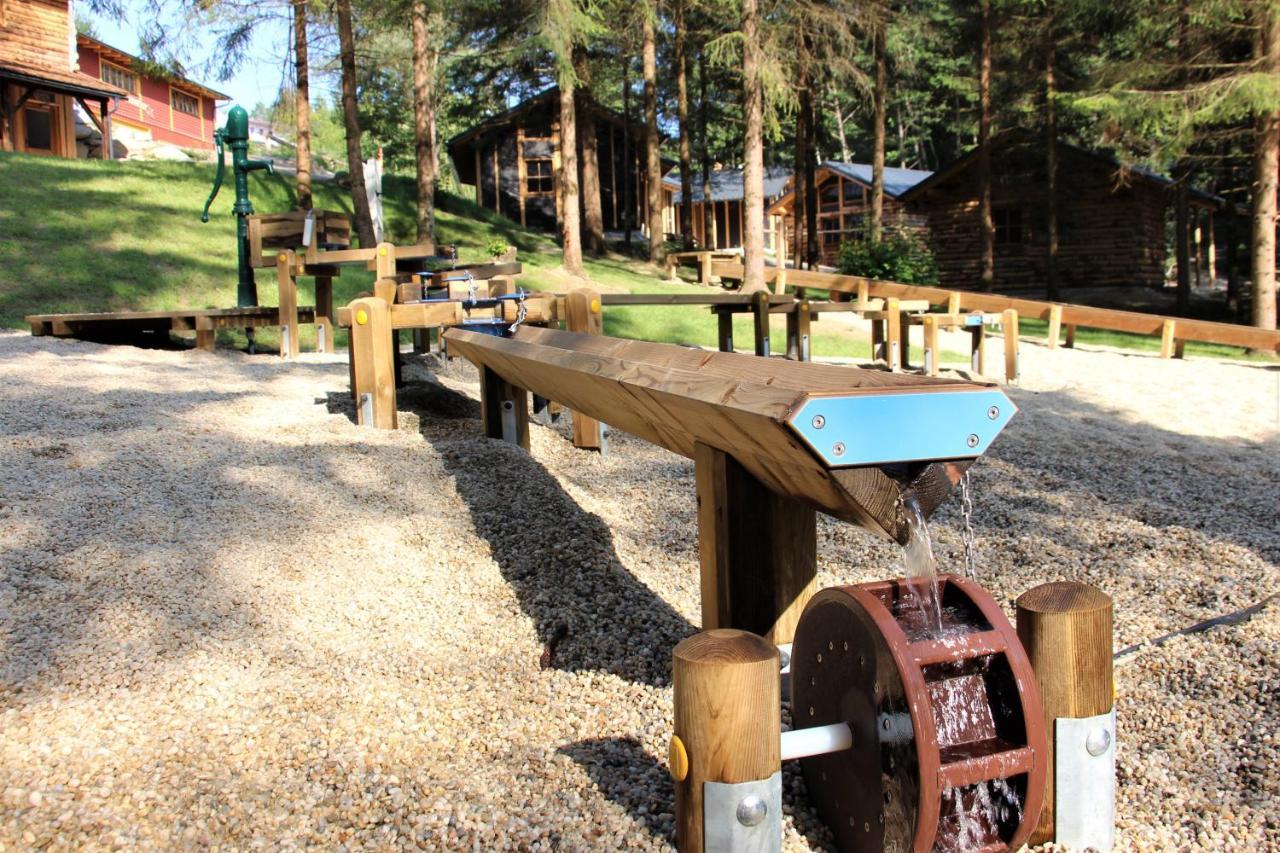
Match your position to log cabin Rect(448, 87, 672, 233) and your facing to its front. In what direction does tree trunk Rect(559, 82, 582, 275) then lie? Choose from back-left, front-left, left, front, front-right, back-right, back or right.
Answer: front-left

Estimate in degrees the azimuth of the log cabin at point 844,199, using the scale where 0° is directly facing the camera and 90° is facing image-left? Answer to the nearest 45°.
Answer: approximately 45°

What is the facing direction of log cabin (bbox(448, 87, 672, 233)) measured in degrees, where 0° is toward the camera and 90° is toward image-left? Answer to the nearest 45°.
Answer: approximately 45°

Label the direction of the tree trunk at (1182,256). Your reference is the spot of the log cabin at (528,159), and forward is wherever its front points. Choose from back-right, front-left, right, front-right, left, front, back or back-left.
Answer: left

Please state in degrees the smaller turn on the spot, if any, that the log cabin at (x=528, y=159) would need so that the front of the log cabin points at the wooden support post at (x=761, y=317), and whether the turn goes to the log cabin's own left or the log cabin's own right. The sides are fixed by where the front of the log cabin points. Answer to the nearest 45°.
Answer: approximately 45° to the log cabin's own left

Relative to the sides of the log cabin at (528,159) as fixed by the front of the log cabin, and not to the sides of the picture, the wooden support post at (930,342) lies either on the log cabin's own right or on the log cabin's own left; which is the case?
on the log cabin's own left

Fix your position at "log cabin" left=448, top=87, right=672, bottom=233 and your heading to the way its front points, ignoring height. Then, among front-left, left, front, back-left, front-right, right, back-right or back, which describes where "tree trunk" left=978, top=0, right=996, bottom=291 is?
left

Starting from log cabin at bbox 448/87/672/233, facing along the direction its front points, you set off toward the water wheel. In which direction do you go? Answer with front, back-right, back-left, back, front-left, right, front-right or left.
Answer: front-left
